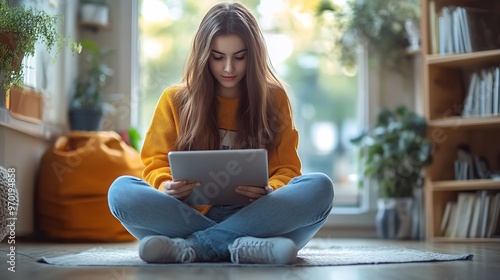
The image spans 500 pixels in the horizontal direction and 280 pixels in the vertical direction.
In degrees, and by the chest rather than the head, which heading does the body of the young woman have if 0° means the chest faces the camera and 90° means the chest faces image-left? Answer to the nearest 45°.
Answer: approximately 0°

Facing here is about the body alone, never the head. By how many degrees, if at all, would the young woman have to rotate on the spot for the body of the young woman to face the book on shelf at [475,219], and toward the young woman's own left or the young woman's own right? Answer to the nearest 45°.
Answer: approximately 135° to the young woman's own left

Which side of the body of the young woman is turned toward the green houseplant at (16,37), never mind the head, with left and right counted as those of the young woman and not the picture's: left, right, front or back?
right

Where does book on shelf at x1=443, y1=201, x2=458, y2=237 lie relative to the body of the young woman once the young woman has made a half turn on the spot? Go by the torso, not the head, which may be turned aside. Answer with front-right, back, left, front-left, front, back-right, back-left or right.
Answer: front-right

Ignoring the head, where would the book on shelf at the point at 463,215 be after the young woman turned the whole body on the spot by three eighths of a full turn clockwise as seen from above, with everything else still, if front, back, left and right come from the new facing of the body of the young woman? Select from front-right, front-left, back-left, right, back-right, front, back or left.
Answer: right

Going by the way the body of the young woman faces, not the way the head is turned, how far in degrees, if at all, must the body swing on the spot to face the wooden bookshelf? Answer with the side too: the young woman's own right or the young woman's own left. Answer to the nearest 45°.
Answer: approximately 135° to the young woman's own left

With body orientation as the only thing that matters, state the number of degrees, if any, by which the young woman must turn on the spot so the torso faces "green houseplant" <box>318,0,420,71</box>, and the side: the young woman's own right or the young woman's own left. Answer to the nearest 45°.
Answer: approximately 135° to the young woman's own left
